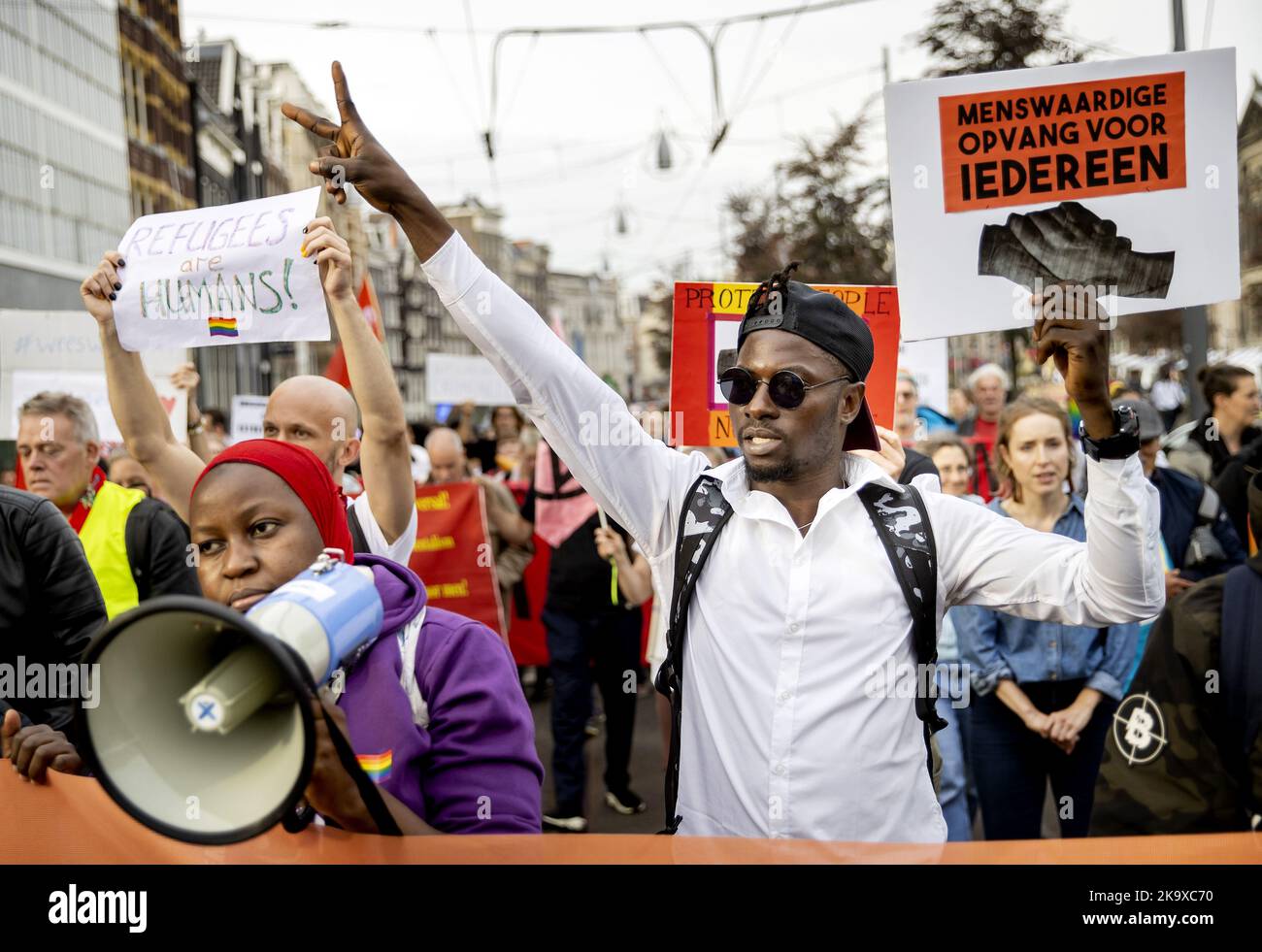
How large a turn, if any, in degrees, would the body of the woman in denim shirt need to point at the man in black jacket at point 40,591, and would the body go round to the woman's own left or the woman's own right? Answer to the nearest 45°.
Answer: approximately 45° to the woman's own right

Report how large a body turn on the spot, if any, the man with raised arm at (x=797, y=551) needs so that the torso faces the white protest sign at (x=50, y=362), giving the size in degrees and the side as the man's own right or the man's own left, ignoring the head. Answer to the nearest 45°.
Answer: approximately 135° to the man's own right

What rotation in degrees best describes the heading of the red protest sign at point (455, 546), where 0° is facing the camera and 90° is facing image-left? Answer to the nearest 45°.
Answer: approximately 0°

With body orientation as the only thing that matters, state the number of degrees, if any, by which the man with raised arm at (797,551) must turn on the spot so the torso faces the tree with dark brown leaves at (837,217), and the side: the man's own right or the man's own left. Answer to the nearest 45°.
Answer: approximately 180°

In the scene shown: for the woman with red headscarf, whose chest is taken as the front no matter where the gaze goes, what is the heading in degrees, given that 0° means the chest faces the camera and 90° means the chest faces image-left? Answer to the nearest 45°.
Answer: approximately 45°

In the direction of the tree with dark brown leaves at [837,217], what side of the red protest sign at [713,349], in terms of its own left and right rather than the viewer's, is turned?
back

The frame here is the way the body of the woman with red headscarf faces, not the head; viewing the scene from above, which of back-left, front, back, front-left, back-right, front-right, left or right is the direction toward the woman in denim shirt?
back

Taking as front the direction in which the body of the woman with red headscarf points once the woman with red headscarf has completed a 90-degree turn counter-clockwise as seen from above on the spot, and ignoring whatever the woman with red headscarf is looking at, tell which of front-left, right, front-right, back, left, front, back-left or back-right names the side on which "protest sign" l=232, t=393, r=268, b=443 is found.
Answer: back-left

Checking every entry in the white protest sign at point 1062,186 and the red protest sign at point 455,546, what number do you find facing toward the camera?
2
